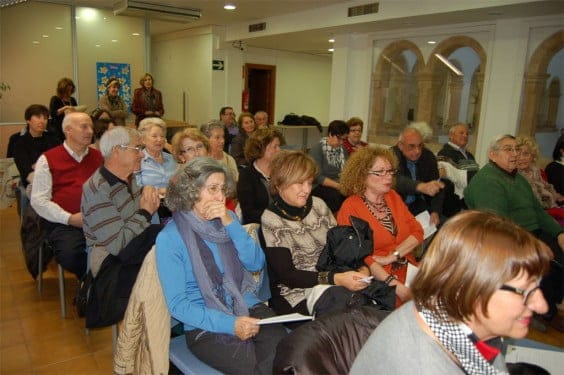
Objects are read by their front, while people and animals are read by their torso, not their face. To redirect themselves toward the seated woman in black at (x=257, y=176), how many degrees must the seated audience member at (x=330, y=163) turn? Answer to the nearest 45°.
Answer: approximately 45° to their right

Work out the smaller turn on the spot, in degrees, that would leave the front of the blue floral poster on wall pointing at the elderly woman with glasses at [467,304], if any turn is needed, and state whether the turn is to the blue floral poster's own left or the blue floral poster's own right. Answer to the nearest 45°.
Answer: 0° — it already faces them

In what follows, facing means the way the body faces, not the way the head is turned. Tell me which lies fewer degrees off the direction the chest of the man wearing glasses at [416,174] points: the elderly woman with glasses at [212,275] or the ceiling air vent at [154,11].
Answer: the elderly woman with glasses

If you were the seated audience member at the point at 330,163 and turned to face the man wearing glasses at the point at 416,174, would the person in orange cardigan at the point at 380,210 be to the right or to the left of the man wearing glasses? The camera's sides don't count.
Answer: right
